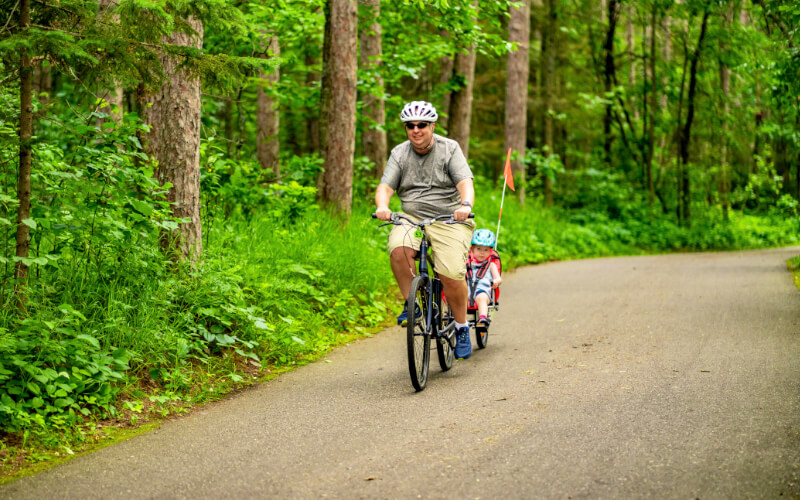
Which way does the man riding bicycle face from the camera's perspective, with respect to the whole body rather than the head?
toward the camera

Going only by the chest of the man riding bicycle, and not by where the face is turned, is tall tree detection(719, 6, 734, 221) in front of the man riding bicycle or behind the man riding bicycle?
behind

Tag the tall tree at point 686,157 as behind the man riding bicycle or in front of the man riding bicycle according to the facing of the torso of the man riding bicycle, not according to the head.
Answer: behind
